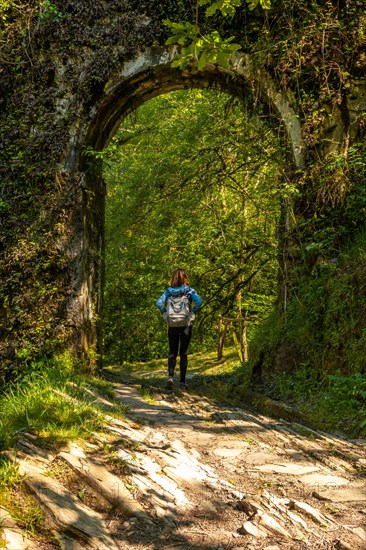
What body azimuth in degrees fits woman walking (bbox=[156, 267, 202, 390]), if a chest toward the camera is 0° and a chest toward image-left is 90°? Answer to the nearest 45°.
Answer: approximately 180°
